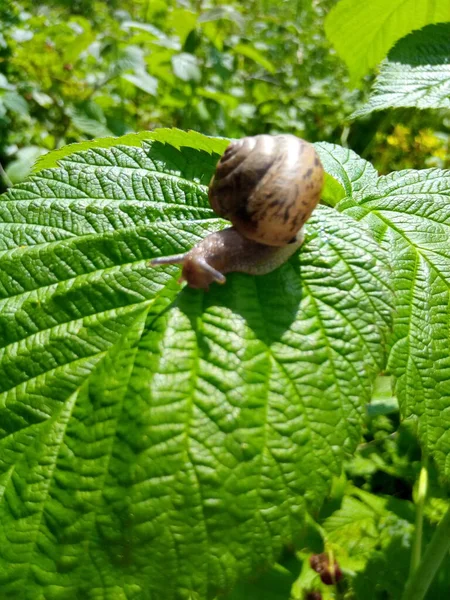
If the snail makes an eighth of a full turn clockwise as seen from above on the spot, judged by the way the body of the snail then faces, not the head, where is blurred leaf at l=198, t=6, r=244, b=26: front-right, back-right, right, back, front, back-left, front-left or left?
right

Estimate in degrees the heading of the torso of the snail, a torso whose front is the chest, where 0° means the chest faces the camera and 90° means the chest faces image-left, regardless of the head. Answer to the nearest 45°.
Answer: approximately 45°

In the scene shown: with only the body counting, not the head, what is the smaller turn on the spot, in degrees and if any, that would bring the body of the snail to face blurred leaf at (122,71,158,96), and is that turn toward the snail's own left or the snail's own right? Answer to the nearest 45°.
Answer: approximately 135° to the snail's own right
